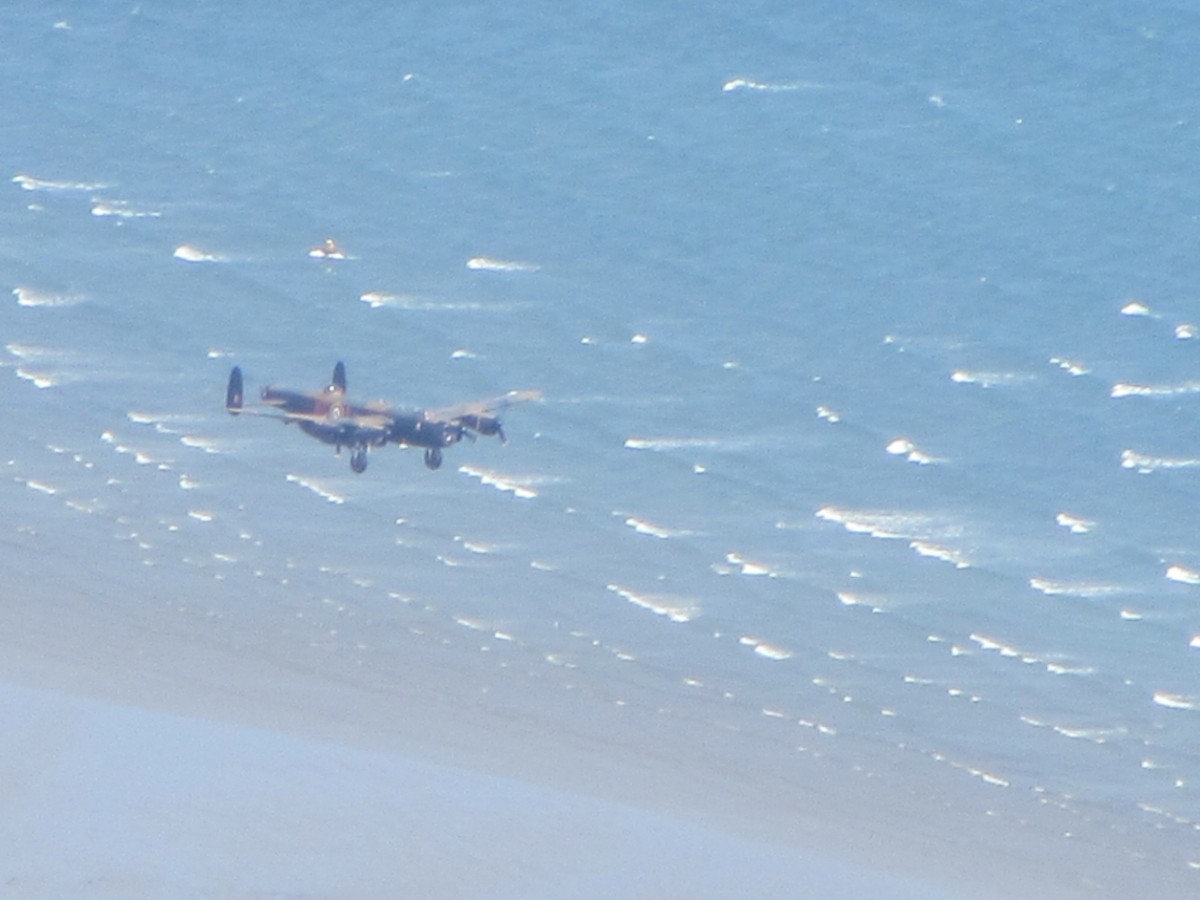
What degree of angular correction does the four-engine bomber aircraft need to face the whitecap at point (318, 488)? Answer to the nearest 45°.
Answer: approximately 135° to its left
